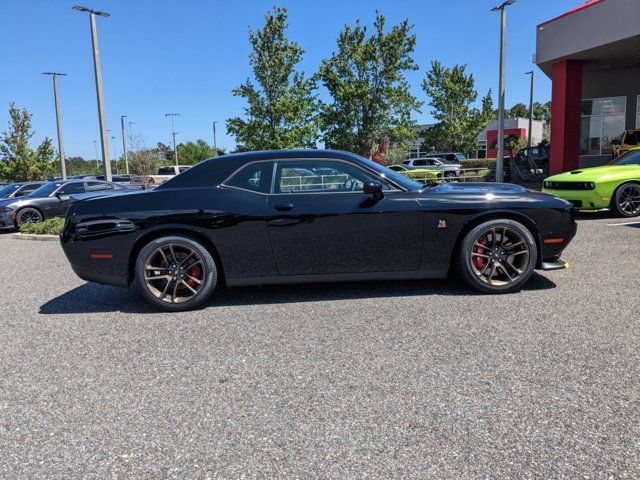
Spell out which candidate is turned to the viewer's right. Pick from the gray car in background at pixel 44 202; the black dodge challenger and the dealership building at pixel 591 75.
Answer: the black dodge challenger

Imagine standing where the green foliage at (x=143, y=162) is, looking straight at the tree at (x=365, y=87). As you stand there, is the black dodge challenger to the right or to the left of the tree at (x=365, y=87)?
right

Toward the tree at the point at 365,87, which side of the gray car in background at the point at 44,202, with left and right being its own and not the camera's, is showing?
back

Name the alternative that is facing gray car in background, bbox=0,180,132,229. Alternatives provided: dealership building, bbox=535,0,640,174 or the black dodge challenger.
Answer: the dealership building

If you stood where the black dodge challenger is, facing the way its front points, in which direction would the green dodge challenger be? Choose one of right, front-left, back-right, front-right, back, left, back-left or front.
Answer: front-left

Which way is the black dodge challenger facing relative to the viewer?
to the viewer's right

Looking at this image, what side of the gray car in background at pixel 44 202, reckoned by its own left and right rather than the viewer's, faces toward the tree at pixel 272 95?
back

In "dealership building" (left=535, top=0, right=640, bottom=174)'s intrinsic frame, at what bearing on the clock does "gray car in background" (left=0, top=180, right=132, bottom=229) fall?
The gray car in background is roughly at 12 o'clock from the dealership building.

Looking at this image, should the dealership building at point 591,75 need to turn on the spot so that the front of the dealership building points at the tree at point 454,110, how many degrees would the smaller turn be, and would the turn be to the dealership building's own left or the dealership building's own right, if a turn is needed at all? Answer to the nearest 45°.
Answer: approximately 90° to the dealership building's own right

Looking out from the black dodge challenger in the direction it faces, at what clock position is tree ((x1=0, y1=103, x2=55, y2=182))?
The tree is roughly at 8 o'clock from the black dodge challenger.
